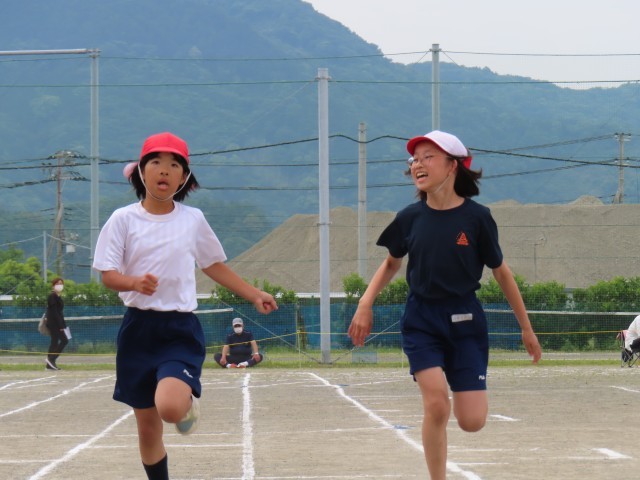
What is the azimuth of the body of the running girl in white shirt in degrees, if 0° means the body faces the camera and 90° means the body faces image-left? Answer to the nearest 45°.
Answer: approximately 0°

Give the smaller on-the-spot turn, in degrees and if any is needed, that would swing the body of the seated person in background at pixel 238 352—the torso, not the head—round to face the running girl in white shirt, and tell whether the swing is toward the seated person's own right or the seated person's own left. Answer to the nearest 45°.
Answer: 0° — they already face them

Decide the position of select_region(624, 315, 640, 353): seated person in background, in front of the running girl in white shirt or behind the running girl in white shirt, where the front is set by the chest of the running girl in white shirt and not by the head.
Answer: behind

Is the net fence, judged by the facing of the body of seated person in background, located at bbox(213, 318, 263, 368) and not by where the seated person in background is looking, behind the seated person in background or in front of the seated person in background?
behind

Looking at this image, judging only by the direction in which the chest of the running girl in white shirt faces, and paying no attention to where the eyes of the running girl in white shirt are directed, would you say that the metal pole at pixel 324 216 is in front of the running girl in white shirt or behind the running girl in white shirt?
behind

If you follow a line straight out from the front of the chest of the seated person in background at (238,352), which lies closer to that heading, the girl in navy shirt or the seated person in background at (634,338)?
the girl in navy shirt

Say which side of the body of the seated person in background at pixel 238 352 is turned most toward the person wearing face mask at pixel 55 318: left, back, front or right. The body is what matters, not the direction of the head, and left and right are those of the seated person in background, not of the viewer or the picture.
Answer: right

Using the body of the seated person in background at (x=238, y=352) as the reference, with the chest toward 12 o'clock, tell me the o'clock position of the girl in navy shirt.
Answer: The girl in navy shirt is roughly at 12 o'clock from the seated person in background.

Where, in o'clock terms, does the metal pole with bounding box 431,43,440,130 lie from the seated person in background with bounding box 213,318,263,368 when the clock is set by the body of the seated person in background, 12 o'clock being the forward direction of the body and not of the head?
The metal pole is roughly at 7 o'clock from the seated person in background.

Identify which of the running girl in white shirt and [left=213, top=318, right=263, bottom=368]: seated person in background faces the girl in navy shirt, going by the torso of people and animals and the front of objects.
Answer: the seated person in background

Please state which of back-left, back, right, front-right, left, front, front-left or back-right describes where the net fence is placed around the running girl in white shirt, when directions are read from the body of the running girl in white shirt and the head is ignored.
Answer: back

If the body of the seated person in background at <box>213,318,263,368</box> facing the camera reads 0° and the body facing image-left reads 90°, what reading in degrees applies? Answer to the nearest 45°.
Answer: approximately 0°
